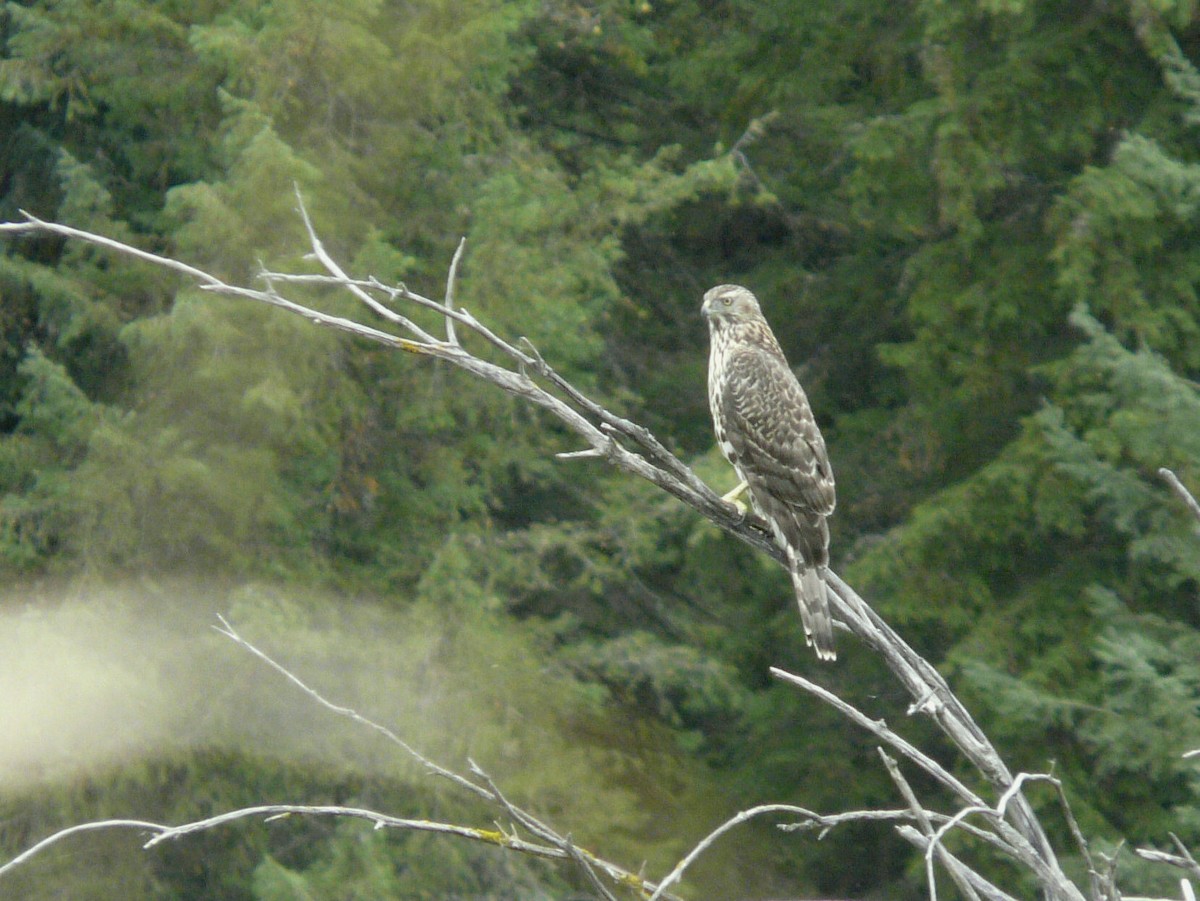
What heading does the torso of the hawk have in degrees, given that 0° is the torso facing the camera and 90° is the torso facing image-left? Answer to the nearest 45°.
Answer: approximately 90°
